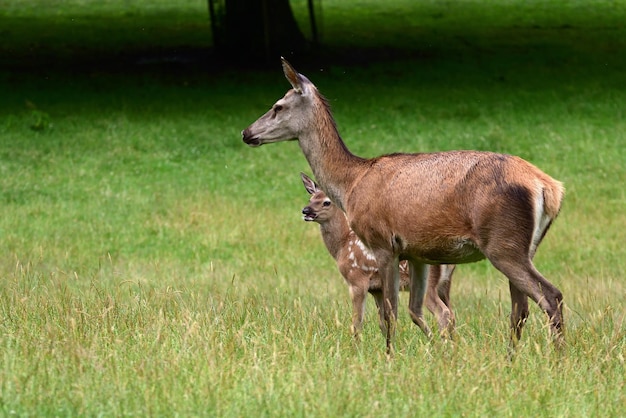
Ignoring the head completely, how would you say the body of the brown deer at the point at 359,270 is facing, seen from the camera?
to the viewer's left

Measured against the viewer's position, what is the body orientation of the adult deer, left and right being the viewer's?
facing to the left of the viewer

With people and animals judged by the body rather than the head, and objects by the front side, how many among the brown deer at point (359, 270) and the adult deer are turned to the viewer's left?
2
